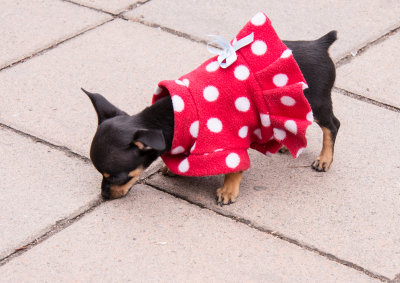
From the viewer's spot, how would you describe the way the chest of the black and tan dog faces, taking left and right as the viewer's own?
facing the viewer and to the left of the viewer
